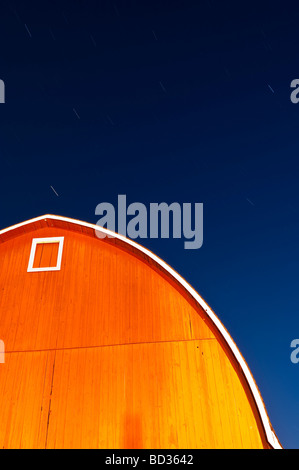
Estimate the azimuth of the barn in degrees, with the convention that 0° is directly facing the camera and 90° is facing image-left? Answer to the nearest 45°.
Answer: approximately 0°
